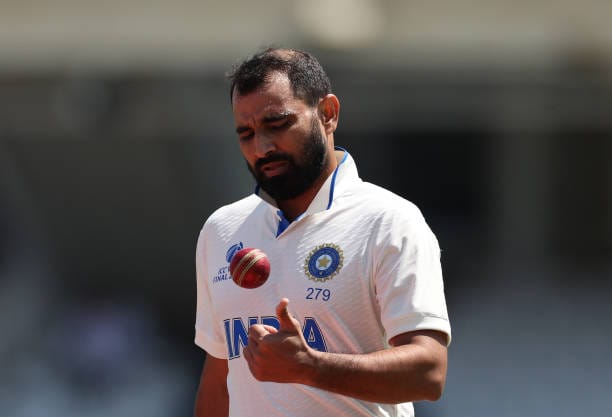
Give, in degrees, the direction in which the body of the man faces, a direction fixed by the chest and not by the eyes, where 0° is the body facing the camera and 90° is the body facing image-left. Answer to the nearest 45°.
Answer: approximately 45°

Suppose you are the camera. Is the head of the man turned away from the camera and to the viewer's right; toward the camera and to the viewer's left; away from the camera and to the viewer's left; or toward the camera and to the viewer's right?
toward the camera and to the viewer's left
